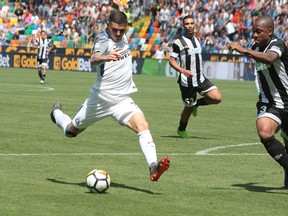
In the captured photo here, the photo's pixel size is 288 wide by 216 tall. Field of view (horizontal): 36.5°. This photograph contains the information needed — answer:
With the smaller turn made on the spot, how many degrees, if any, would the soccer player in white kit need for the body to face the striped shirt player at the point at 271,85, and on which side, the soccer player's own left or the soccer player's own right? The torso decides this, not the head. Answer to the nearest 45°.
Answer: approximately 45° to the soccer player's own left

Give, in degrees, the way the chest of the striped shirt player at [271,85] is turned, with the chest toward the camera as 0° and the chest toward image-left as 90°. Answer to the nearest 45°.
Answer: approximately 45°

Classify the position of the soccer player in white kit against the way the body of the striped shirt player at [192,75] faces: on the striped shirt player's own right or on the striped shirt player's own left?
on the striped shirt player's own right

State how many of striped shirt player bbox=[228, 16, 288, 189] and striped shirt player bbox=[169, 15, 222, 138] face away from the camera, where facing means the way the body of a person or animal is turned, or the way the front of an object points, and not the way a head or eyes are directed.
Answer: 0

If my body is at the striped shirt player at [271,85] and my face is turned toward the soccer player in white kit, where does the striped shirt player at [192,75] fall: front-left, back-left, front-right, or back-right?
front-right

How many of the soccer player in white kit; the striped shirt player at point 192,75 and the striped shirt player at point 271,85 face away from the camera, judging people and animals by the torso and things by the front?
0

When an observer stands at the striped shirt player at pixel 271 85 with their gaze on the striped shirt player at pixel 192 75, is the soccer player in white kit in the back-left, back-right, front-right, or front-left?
front-left
